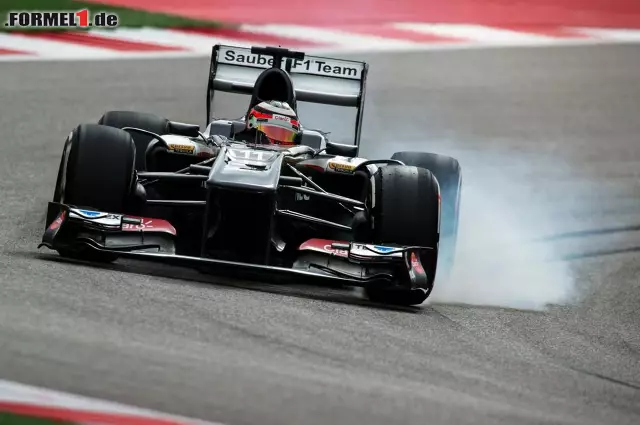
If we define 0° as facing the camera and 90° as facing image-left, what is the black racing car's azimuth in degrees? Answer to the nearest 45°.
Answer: approximately 0°
